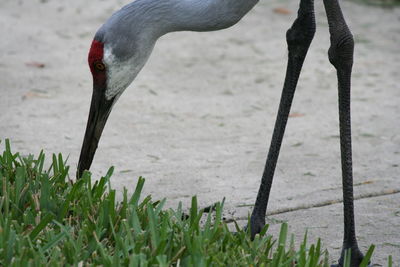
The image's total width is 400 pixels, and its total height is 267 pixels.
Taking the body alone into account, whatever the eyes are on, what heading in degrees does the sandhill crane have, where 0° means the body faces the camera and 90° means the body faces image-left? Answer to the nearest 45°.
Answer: approximately 90°
